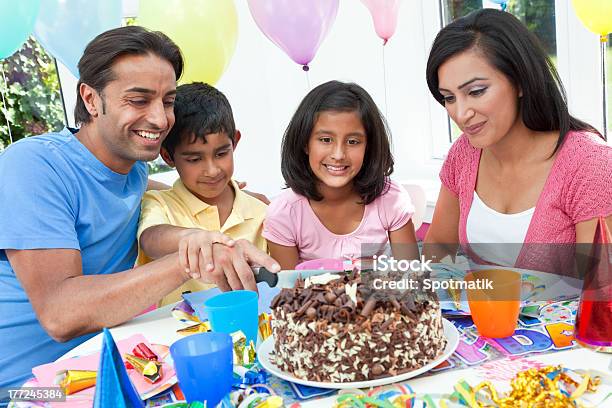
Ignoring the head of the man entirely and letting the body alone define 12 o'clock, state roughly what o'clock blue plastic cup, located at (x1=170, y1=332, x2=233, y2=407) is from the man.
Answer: The blue plastic cup is roughly at 1 o'clock from the man.

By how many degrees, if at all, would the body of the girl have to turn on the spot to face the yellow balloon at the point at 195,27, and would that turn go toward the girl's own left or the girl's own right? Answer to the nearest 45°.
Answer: approximately 135° to the girl's own right

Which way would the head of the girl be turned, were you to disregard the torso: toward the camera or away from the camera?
toward the camera

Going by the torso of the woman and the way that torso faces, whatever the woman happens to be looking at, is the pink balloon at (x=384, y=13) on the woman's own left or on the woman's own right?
on the woman's own right

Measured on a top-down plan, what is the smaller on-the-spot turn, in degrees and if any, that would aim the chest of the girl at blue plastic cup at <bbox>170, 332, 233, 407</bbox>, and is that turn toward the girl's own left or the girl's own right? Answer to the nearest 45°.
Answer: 0° — they already face it

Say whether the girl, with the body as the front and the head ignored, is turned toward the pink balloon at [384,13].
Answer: no

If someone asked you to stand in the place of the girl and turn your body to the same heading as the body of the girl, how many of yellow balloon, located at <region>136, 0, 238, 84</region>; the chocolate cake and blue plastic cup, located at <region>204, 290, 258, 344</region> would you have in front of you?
2

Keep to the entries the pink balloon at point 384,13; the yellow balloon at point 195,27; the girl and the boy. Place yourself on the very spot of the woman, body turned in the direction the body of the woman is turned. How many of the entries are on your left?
0

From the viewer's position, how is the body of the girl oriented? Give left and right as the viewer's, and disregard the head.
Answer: facing the viewer

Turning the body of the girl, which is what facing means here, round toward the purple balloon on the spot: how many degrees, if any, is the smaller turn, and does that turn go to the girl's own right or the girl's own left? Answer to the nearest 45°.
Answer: approximately 180°

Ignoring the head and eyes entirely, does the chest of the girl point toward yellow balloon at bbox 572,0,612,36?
no

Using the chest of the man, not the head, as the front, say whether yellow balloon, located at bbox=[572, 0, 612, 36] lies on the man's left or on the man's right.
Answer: on the man's left

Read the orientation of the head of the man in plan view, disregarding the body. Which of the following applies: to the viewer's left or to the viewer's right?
to the viewer's right

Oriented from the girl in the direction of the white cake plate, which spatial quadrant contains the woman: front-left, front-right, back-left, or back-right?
front-left

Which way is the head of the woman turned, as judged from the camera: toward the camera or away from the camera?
toward the camera

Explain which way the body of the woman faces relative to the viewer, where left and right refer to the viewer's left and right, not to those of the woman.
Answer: facing the viewer and to the left of the viewer

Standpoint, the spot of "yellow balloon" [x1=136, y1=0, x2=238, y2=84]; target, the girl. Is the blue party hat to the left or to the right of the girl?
right

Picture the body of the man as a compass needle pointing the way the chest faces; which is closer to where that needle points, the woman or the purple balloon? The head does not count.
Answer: the woman

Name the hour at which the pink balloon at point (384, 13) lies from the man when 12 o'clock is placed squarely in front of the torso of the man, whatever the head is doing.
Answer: The pink balloon is roughly at 9 o'clock from the man.
